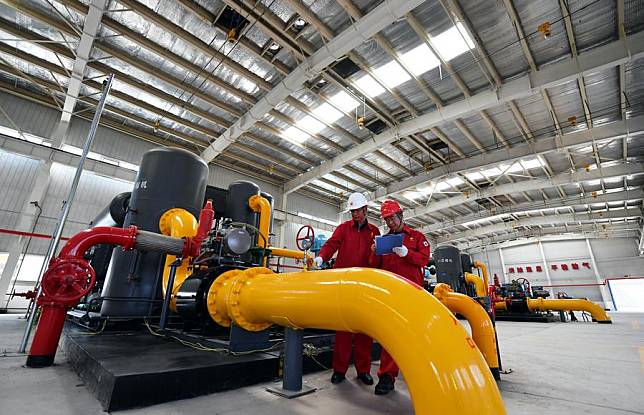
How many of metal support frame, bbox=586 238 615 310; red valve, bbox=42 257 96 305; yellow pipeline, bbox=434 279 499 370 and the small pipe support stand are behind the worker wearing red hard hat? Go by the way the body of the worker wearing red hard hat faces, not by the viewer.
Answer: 2

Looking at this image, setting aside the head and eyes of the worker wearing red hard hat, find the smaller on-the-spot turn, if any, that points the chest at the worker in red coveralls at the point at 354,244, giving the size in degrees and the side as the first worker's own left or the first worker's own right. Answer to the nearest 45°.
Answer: approximately 45° to the first worker's own right

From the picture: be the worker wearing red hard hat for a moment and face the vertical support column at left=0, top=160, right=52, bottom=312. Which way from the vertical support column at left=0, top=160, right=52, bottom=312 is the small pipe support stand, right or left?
left

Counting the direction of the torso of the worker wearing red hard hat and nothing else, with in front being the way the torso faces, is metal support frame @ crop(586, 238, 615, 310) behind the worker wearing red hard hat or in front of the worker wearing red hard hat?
behind

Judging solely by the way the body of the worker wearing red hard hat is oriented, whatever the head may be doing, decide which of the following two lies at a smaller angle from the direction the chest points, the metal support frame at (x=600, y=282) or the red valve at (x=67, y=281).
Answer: the red valve

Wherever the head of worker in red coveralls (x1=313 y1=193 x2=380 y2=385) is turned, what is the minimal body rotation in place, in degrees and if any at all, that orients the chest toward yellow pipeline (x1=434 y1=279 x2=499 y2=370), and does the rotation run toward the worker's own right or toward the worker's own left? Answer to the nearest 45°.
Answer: approximately 90° to the worker's own left

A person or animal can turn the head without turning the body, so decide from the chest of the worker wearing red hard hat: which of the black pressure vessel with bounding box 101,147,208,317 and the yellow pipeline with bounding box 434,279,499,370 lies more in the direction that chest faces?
the black pressure vessel

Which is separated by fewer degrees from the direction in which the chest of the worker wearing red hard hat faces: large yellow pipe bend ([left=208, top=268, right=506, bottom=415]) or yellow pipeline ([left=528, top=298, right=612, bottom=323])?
the large yellow pipe bend

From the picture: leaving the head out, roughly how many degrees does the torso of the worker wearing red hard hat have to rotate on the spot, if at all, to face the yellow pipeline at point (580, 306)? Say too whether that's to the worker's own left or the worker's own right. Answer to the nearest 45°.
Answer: approximately 180°
